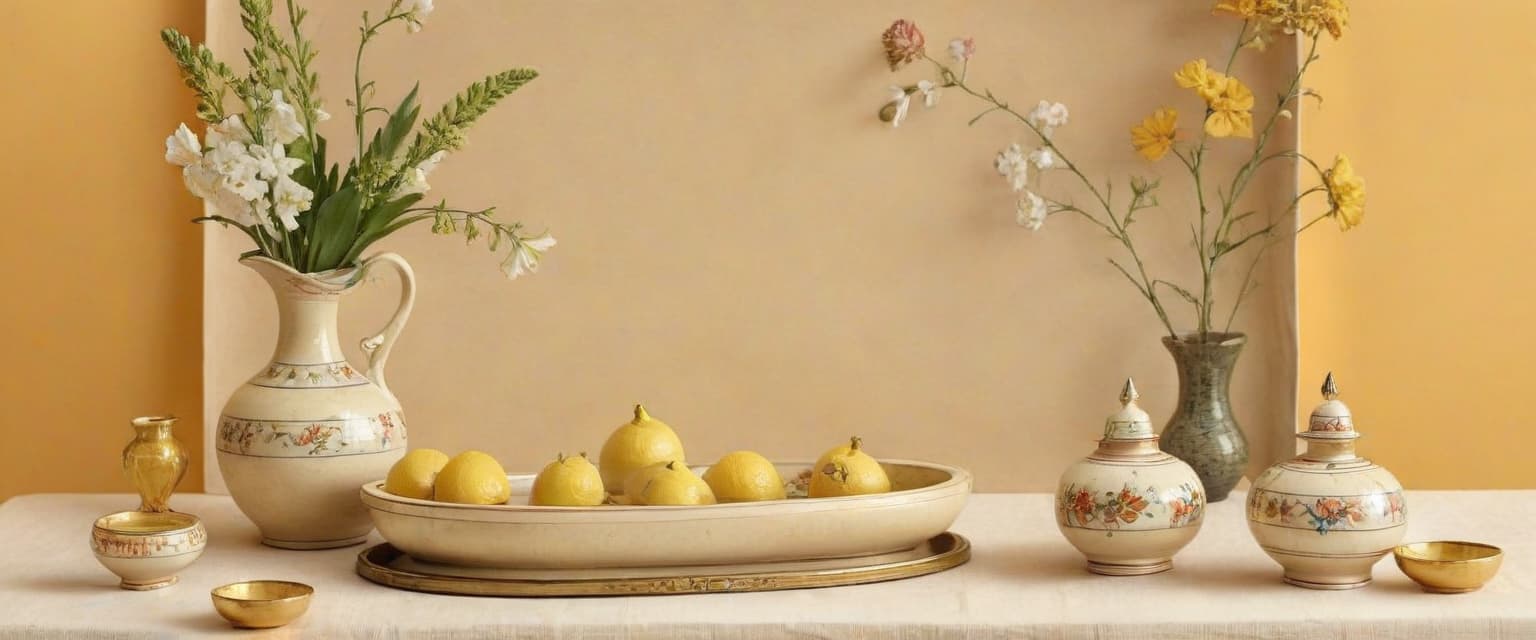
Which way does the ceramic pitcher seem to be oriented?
to the viewer's left

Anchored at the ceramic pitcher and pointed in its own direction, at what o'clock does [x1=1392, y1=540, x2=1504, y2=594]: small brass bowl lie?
The small brass bowl is roughly at 7 o'clock from the ceramic pitcher.

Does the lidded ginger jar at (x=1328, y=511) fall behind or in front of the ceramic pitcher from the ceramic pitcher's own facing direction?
behind

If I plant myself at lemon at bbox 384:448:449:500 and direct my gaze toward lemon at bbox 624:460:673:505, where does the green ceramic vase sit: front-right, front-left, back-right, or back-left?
front-left

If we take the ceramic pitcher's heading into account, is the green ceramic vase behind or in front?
behind
